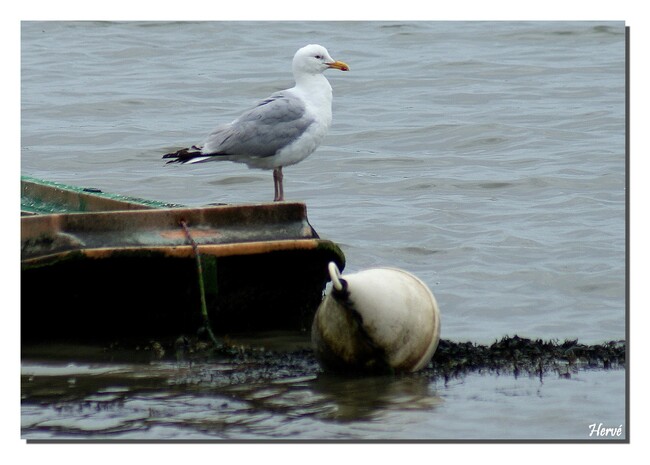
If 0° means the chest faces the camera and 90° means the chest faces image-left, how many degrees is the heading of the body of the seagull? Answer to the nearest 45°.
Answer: approximately 270°

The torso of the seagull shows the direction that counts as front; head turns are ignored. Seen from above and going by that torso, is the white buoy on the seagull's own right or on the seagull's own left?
on the seagull's own right
